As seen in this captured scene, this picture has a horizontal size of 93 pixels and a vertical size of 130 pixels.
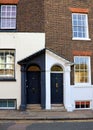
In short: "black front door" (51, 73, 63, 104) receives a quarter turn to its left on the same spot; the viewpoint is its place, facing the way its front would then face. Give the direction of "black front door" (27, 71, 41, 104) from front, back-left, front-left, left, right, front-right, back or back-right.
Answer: back

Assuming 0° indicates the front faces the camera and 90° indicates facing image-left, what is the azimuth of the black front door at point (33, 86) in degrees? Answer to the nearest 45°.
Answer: approximately 0°

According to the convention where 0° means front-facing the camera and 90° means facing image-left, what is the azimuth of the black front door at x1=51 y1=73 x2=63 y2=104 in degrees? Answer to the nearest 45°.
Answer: approximately 0°
